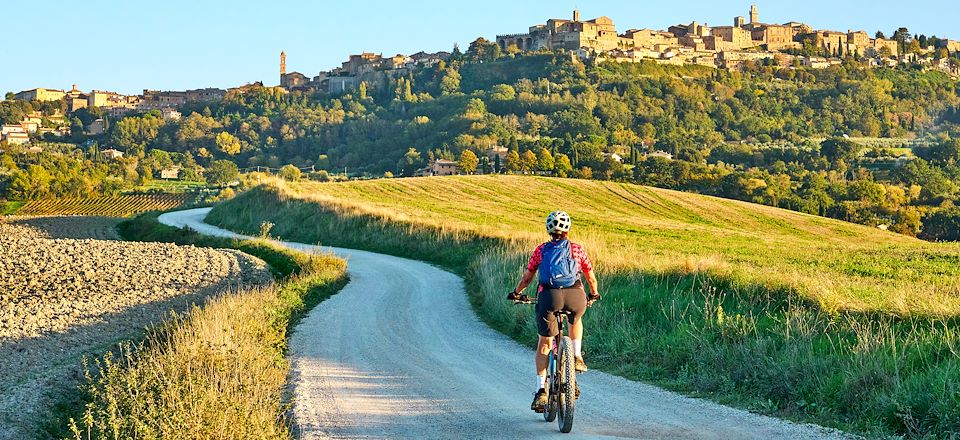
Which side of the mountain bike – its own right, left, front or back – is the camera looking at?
back

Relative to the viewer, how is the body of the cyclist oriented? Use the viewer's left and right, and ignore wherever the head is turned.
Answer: facing away from the viewer
